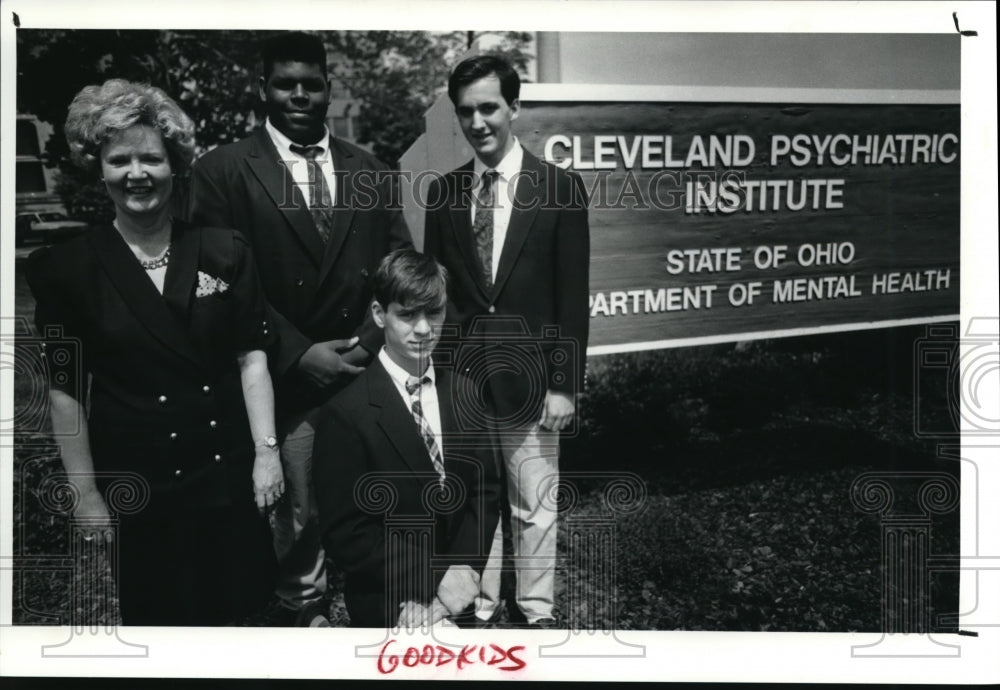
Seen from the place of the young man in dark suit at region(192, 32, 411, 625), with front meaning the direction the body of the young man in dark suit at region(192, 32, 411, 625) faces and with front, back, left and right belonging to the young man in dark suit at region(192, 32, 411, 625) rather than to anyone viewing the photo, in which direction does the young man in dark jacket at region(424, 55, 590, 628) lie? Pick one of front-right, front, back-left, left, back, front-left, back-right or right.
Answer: left

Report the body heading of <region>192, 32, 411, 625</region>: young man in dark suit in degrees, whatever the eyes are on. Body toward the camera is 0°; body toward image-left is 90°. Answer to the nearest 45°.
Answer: approximately 0°

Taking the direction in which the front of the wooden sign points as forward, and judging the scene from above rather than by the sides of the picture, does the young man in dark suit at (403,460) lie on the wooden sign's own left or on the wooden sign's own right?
on the wooden sign's own right

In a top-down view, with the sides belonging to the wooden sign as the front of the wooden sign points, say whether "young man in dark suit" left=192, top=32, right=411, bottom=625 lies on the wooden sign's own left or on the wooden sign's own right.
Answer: on the wooden sign's own right

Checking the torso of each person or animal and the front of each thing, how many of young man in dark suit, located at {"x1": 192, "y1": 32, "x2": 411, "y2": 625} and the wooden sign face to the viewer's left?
0

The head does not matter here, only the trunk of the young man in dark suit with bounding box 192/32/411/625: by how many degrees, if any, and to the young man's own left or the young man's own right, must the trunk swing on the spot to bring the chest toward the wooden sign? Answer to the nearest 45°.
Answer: approximately 90° to the young man's own left

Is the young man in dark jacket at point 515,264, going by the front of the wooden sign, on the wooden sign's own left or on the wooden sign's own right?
on the wooden sign's own right

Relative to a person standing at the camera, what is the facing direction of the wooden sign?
facing the viewer and to the right of the viewer

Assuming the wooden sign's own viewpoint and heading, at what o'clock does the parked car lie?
The parked car is roughly at 4 o'clock from the wooden sign.
